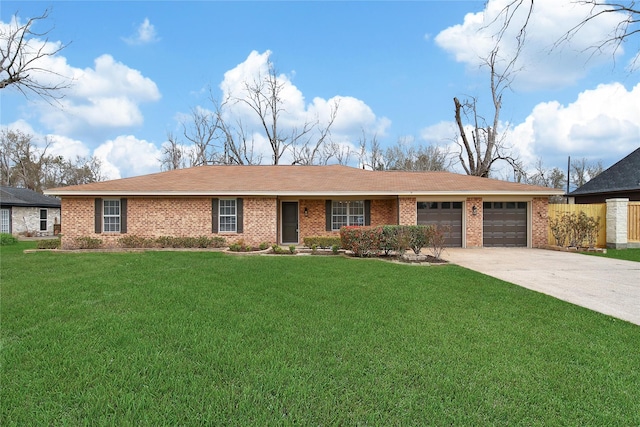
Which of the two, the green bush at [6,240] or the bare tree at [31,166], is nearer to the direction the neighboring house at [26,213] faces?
the green bush

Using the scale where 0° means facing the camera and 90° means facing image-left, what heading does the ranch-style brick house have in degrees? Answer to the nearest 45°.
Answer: approximately 0°

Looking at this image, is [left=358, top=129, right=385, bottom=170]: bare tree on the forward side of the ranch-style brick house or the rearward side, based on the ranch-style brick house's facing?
on the rearward side

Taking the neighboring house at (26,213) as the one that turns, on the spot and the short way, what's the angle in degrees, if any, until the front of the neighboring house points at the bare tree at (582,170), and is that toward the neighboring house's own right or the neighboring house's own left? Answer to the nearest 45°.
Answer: approximately 90° to the neighboring house's own left

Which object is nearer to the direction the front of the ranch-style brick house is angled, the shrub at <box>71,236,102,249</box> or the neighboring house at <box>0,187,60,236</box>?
the shrub

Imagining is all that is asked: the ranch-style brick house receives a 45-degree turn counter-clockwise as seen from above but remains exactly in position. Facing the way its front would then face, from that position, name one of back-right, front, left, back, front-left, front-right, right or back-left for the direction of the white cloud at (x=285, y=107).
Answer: back-left

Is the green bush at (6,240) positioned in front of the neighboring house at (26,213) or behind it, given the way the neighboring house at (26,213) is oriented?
in front

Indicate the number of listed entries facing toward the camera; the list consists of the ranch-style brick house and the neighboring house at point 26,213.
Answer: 2

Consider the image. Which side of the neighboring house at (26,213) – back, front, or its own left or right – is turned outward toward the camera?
front

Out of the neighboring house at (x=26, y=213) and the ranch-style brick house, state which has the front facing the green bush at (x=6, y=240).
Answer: the neighboring house
